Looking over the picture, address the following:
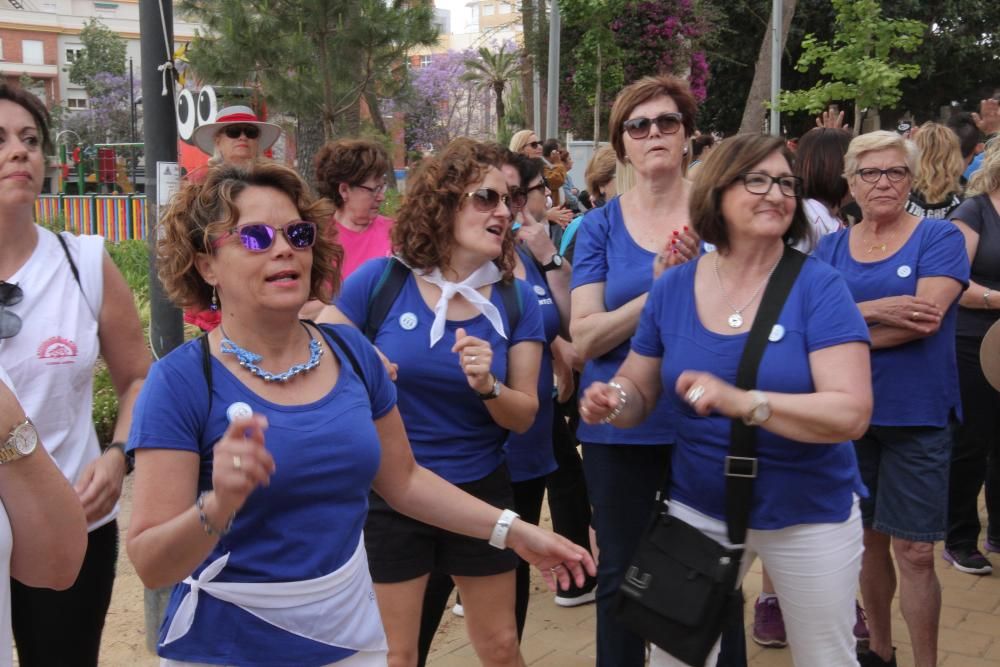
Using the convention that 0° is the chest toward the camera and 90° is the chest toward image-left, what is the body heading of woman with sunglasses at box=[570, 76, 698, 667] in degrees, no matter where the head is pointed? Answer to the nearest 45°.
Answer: approximately 0°

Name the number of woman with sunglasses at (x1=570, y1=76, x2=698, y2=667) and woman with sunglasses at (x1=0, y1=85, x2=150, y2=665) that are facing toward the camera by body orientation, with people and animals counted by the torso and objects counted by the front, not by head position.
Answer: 2

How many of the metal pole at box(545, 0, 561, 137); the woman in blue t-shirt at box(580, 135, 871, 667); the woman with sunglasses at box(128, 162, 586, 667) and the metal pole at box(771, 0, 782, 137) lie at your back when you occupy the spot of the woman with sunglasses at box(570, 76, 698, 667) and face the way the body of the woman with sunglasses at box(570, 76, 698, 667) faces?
2

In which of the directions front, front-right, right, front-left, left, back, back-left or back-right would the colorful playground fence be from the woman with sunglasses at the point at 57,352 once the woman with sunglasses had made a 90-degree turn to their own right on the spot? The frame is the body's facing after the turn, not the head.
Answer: right

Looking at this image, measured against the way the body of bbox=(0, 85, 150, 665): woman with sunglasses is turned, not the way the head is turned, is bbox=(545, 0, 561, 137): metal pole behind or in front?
behind

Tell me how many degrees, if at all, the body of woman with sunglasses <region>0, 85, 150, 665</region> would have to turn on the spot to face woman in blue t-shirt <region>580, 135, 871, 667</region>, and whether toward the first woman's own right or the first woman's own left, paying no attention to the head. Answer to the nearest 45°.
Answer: approximately 90° to the first woman's own left

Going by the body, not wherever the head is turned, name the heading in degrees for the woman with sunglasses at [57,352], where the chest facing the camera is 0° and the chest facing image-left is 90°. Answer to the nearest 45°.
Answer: approximately 0°

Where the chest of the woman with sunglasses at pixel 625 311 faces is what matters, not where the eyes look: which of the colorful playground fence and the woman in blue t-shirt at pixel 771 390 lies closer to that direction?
the woman in blue t-shirt

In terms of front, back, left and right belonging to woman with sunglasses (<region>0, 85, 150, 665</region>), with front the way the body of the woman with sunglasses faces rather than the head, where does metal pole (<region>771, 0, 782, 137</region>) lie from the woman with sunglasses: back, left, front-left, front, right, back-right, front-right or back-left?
back-left

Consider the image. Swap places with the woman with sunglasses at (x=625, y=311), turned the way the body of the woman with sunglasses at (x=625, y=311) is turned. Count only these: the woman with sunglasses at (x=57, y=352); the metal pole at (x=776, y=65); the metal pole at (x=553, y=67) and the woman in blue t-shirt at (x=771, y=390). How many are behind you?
2

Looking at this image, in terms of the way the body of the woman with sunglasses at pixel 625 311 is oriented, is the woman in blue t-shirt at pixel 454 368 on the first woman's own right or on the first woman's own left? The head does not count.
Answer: on the first woman's own right
